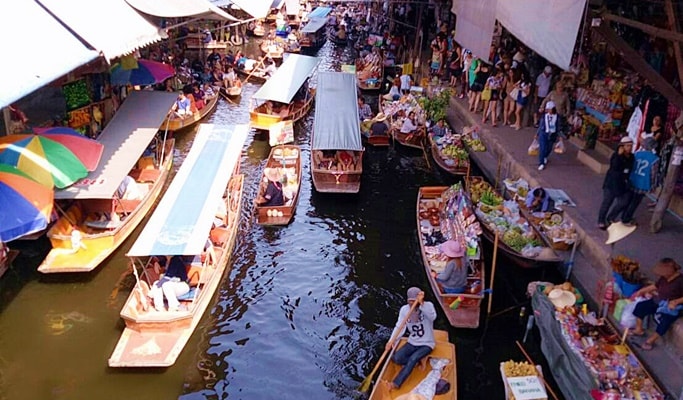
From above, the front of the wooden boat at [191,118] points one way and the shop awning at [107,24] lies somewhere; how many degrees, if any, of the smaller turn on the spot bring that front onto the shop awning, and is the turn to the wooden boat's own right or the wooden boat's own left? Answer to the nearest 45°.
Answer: approximately 135° to the wooden boat's own right

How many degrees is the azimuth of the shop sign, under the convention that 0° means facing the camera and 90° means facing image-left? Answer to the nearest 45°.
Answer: approximately 0°

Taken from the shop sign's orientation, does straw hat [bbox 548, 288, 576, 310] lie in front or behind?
behind

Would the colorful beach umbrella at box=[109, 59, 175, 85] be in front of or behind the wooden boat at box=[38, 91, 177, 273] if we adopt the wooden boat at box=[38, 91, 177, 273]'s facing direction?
behind

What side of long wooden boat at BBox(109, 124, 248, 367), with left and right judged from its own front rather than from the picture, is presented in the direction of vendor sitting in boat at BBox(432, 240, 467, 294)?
left

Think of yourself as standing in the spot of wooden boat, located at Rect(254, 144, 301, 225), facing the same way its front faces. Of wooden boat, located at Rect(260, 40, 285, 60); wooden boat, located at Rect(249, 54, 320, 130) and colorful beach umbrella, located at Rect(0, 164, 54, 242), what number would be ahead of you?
2

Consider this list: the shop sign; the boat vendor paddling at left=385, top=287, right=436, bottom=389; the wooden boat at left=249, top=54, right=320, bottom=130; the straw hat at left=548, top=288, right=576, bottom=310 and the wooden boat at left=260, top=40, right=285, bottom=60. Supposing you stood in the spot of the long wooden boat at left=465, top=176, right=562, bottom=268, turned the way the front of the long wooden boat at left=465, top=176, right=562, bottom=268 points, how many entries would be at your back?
2

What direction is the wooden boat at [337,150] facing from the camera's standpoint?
toward the camera

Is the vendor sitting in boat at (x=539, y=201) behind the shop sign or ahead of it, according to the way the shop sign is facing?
behind
